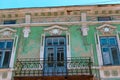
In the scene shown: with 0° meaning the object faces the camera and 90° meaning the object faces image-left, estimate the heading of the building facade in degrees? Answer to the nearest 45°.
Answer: approximately 0°
